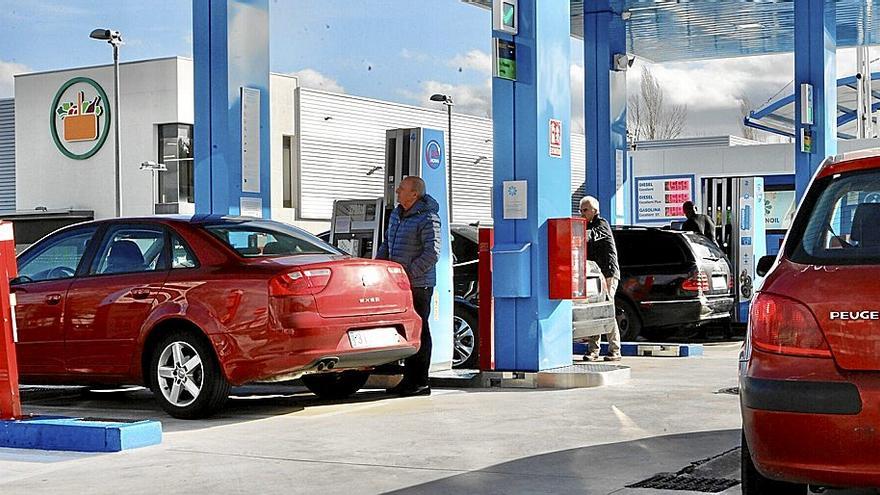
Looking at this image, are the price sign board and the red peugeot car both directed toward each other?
yes

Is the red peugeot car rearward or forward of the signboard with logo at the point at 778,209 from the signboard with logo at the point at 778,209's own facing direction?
forward

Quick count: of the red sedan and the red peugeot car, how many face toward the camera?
0

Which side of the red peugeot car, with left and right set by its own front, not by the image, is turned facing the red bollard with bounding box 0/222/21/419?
left

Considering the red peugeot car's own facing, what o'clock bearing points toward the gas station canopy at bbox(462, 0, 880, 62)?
The gas station canopy is roughly at 12 o'clock from the red peugeot car.

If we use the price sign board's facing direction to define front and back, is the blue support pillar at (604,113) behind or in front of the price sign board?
in front

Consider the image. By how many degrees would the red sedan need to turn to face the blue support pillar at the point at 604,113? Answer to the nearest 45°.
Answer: approximately 90° to its right

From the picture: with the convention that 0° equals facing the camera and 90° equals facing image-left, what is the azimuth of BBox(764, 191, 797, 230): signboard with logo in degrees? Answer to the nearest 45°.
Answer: approximately 0°

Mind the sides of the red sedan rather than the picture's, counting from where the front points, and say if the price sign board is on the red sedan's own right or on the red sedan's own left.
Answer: on the red sedan's own right

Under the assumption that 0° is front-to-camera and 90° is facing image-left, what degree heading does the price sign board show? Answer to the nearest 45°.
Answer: approximately 0°

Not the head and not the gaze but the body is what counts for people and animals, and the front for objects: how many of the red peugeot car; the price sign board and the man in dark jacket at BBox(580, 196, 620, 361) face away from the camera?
1

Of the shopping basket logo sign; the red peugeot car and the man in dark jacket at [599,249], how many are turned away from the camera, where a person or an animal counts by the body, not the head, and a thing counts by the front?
1

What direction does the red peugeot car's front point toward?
away from the camera

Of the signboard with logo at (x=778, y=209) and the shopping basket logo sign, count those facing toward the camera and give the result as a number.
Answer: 2
